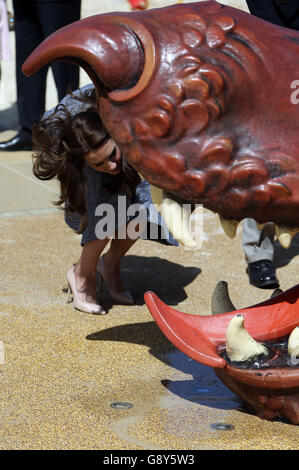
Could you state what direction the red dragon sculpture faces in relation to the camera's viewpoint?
facing to the left of the viewer
